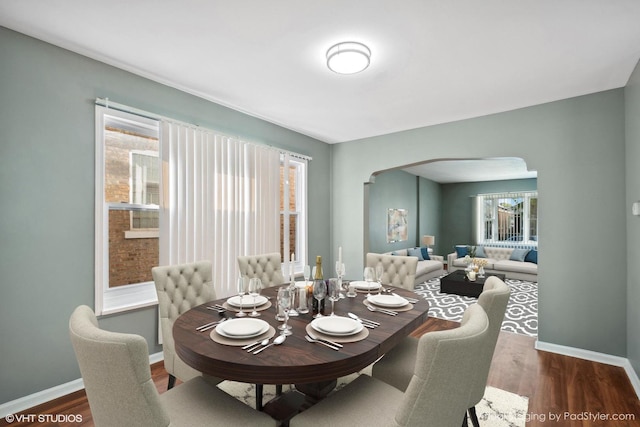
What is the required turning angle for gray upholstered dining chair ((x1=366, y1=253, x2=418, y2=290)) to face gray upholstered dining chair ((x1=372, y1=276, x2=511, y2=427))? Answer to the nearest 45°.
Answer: approximately 45° to its left

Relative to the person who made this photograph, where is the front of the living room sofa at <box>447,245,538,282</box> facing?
facing the viewer and to the left of the viewer

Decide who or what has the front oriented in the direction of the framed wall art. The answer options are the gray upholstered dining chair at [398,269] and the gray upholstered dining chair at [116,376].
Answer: the gray upholstered dining chair at [116,376]

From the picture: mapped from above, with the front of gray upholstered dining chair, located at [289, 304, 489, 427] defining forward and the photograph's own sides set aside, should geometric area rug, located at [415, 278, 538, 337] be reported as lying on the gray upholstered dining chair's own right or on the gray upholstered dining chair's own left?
on the gray upholstered dining chair's own right

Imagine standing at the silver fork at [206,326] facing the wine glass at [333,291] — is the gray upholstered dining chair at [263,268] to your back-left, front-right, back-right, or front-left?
front-left

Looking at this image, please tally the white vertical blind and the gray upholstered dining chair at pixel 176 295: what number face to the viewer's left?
0

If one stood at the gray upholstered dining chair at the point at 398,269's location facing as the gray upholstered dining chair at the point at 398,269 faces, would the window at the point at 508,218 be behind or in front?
behind

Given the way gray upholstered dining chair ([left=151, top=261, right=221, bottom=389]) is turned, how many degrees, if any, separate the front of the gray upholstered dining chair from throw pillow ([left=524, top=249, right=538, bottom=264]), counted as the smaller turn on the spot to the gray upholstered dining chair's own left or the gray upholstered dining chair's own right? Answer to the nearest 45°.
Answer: approximately 45° to the gray upholstered dining chair's own left

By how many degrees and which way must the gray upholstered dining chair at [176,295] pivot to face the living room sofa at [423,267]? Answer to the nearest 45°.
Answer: approximately 90° to its left

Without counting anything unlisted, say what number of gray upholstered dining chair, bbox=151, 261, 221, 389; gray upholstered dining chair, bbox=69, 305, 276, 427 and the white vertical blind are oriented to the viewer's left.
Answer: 0

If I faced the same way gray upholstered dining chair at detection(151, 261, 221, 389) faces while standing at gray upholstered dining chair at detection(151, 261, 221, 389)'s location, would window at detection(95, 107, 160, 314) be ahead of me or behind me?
behind

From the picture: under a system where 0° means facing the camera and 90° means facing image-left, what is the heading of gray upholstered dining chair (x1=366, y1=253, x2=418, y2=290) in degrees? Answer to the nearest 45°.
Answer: approximately 45°

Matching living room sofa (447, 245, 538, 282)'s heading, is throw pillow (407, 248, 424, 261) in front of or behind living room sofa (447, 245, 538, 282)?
in front

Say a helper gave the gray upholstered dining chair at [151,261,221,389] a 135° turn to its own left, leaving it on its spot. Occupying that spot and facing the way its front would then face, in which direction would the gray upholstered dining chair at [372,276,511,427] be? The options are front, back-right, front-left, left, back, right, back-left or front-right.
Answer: back-right

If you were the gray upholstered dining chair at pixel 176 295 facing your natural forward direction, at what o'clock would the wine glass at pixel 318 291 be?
The wine glass is roughly at 12 o'clock from the gray upholstered dining chair.

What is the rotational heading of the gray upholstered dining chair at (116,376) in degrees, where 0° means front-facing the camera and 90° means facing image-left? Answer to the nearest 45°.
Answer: approximately 225°

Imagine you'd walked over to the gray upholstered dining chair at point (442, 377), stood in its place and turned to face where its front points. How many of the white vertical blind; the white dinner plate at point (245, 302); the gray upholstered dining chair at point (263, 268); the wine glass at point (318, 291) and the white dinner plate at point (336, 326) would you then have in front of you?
5

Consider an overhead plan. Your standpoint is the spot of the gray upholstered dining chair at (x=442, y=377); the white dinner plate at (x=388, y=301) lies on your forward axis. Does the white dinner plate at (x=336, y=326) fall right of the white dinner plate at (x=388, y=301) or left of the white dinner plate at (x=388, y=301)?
left

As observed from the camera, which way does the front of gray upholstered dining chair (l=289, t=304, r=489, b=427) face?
facing away from the viewer and to the left of the viewer

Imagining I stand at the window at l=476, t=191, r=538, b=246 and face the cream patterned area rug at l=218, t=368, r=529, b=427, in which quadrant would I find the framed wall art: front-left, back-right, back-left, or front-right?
front-right
